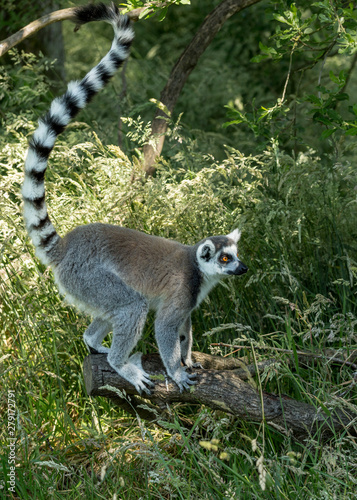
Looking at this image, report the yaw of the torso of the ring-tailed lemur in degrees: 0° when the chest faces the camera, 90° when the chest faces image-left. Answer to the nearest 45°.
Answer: approximately 270°

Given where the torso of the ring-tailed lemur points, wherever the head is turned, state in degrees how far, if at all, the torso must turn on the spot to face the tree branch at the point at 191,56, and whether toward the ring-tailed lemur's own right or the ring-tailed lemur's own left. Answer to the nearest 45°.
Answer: approximately 45° to the ring-tailed lemur's own left
